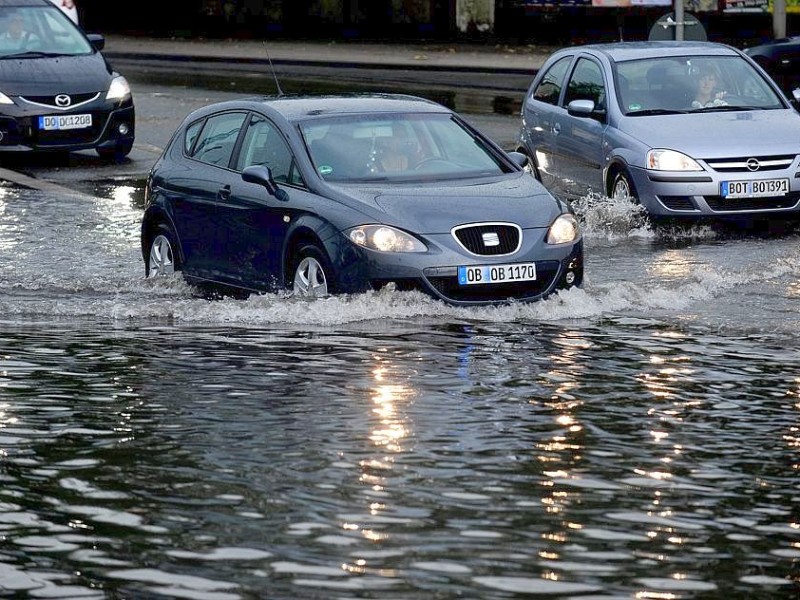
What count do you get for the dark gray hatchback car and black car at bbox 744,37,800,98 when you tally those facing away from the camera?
0

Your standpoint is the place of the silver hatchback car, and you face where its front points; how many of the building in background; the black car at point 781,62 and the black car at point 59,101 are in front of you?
0

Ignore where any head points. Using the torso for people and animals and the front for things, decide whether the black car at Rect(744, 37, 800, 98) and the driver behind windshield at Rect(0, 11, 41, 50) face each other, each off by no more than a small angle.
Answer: no

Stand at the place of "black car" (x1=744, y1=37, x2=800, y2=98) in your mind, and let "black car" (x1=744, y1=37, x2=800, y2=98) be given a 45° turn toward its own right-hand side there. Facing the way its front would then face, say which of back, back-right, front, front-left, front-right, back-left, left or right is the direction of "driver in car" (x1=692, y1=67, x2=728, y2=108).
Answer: front

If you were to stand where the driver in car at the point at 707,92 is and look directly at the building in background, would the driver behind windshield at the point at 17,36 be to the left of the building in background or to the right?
left

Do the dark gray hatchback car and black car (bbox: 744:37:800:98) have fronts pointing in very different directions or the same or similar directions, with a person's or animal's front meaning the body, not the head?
same or similar directions

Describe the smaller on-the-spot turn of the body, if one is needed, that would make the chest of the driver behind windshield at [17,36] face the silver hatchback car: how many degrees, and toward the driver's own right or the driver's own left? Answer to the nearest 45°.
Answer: approximately 45° to the driver's own left

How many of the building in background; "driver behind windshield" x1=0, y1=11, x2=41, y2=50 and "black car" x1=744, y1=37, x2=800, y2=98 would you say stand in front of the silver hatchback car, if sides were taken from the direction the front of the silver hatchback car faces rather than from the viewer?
0

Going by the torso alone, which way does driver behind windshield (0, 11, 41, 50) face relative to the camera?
toward the camera

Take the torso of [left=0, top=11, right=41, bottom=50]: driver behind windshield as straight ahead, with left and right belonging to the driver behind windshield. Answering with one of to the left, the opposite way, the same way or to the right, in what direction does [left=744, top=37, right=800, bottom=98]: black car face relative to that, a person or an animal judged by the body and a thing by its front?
the same way

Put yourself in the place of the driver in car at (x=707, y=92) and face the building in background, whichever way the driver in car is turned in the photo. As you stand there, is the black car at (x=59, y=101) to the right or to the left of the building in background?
left

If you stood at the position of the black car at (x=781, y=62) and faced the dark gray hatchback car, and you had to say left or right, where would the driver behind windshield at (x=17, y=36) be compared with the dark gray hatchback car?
right

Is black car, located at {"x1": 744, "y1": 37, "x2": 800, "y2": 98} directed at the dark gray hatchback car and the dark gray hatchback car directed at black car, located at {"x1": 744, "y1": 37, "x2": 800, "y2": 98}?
no

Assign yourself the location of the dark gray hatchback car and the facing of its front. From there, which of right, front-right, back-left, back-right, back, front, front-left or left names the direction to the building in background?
back-left

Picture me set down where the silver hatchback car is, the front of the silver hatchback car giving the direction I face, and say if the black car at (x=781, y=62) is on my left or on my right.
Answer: on my left

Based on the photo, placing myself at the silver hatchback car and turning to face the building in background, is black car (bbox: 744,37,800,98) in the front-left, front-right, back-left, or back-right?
front-right

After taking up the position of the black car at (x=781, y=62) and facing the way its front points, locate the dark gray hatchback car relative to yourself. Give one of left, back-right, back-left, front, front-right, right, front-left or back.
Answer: front-right
